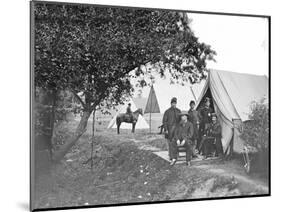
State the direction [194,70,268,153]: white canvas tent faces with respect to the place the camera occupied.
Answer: facing the viewer and to the left of the viewer
